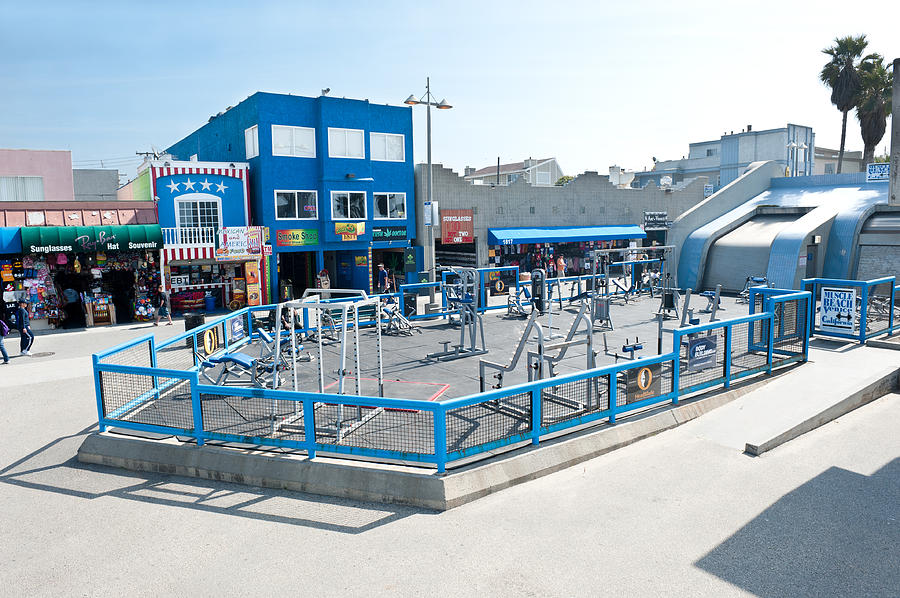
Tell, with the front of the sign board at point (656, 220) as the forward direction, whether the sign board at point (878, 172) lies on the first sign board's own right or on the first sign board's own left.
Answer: on the first sign board's own left

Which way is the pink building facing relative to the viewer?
toward the camera

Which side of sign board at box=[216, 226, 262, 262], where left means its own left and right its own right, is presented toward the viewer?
front

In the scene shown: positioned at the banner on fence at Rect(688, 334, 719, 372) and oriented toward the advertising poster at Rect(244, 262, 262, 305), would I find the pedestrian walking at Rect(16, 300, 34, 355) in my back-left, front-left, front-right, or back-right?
front-left

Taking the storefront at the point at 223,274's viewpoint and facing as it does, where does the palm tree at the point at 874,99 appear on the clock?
The palm tree is roughly at 9 o'clock from the storefront.

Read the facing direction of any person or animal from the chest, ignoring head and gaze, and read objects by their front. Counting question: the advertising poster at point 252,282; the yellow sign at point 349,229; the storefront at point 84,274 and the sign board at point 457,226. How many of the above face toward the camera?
4

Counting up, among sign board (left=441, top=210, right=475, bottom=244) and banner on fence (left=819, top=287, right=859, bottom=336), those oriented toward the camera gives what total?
2

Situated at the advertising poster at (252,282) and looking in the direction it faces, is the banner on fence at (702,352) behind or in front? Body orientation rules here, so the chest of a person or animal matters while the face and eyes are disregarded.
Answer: in front

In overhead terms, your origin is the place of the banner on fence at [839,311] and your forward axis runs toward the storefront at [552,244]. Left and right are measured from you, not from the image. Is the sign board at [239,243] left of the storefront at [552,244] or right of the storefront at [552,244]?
left

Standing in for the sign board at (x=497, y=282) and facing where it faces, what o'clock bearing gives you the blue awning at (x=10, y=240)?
The blue awning is roughly at 2 o'clock from the sign board.

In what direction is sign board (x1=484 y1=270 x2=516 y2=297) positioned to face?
toward the camera

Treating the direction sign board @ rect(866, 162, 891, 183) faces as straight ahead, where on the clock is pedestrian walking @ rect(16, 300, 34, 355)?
The pedestrian walking is roughly at 1 o'clock from the sign board.

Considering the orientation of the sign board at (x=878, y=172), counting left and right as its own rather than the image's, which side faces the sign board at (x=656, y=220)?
right
